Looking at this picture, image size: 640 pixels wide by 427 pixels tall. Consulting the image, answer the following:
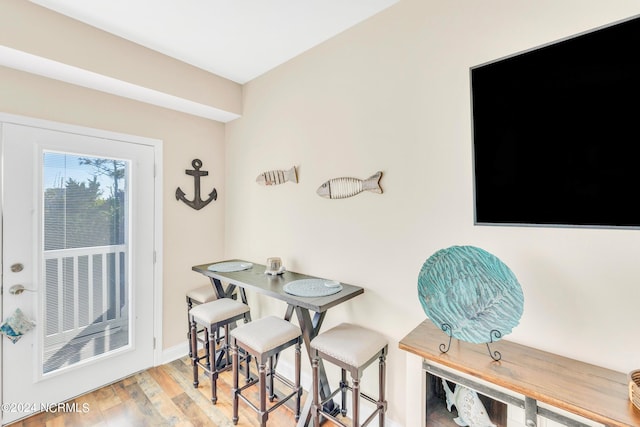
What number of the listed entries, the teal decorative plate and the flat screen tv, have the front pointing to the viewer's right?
0

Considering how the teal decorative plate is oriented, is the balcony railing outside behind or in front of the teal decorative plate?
in front

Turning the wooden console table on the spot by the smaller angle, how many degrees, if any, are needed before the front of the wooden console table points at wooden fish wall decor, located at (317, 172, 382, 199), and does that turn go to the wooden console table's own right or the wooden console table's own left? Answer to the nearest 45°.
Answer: approximately 45° to the wooden console table's own right

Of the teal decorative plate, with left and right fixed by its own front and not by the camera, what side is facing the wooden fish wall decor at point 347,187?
right

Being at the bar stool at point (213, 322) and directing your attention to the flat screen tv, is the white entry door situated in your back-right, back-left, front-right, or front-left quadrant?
back-right

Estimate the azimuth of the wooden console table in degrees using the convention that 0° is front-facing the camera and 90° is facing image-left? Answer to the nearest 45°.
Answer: approximately 45°

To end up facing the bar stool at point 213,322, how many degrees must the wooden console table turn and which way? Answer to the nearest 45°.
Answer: approximately 45° to its right

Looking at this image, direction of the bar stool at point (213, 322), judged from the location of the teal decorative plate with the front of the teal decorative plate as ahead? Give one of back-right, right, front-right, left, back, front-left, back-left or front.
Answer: front-right

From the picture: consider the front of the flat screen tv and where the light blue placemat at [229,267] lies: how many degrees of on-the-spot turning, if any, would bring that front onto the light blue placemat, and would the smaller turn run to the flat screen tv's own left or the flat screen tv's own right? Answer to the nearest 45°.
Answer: approximately 45° to the flat screen tv's own right

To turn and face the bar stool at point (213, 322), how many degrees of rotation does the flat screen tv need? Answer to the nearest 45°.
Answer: approximately 45° to its right
